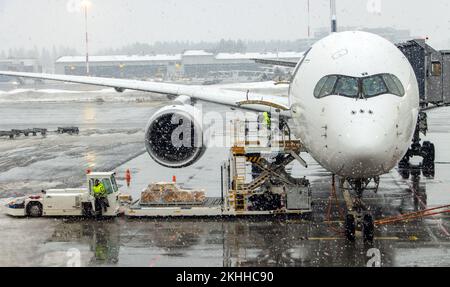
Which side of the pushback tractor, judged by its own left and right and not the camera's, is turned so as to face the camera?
right

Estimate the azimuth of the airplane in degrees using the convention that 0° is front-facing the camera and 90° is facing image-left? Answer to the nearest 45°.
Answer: approximately 0°

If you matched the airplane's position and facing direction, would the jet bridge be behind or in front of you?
in front
